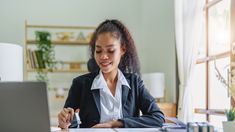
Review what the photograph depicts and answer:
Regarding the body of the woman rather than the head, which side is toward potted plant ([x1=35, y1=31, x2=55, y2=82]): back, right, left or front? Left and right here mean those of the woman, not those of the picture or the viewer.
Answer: back

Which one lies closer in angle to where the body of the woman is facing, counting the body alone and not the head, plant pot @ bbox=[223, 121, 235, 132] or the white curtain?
the plant pot

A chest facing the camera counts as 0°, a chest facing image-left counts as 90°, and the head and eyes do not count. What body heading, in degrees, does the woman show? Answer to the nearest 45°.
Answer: approximately 0°

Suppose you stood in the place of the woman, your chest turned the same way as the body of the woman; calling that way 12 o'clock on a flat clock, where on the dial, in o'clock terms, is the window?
The window is roughly at 7 o'clock from the woman.

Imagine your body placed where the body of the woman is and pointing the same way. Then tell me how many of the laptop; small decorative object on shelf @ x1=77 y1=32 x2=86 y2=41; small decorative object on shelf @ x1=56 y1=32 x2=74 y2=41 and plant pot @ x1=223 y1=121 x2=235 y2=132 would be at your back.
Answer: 2

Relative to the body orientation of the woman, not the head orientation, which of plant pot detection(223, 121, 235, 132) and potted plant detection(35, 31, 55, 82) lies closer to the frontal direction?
the plant pot

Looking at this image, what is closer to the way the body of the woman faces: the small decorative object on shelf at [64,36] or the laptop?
the laptop

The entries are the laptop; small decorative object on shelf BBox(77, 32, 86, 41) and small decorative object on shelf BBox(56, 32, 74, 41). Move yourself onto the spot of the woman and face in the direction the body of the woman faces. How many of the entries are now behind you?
2

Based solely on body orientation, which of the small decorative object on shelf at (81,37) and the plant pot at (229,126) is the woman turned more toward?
the plant pot

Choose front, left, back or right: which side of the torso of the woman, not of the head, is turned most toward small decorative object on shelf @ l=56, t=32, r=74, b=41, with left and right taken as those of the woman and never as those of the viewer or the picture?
back

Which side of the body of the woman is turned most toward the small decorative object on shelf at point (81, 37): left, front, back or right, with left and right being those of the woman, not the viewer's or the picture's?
back
